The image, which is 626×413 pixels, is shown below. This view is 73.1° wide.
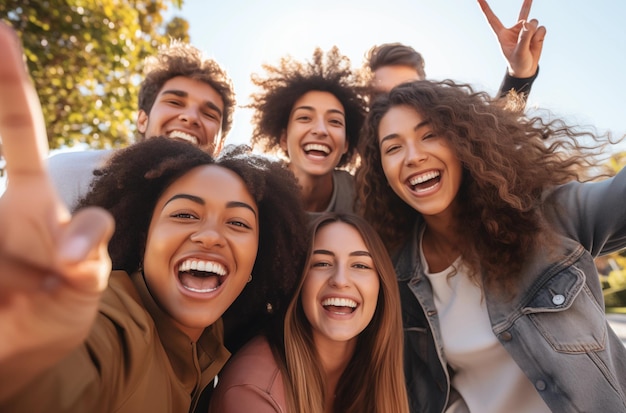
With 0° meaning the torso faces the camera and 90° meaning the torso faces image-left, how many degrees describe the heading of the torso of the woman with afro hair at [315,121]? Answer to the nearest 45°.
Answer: approximately 0°

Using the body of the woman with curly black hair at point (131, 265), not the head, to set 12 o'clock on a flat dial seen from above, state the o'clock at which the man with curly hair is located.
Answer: The man with curly hair is roughly at 6 o'clock from the woman with curly black hair.

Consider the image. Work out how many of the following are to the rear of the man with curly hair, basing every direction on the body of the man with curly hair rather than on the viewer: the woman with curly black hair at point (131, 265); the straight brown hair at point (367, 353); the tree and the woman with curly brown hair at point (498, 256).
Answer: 1

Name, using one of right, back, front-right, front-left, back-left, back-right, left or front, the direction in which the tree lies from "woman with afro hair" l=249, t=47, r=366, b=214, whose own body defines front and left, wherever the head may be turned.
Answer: back-right

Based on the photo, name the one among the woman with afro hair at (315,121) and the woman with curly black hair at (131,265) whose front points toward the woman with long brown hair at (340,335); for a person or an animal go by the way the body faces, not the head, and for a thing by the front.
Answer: the woman with afro hair

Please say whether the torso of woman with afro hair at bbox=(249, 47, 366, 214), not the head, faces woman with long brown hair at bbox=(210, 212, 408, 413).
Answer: yes

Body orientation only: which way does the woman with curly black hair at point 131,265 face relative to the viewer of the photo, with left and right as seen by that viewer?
facing the viewer

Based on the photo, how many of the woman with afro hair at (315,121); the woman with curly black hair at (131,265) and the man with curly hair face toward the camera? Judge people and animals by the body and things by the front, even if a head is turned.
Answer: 3

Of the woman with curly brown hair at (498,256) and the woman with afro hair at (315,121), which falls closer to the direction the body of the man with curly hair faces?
the woman with curly brown hair

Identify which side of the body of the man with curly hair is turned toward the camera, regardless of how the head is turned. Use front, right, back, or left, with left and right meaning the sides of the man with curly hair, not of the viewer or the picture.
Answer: front

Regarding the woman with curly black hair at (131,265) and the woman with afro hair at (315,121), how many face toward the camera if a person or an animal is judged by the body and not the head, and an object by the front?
2

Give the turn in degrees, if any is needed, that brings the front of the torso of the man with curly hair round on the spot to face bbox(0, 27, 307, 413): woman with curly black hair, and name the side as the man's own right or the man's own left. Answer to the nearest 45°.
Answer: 0° — they already face them
